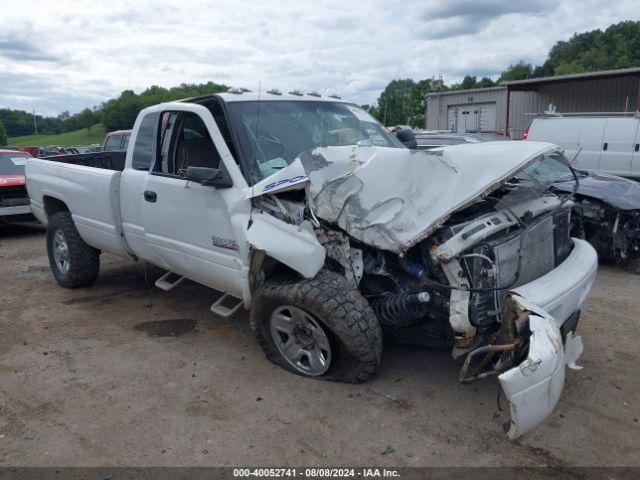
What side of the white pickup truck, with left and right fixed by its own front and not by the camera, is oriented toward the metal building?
left

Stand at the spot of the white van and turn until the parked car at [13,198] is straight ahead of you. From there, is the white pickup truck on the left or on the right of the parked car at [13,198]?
left

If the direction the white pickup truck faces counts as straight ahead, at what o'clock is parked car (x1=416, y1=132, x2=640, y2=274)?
The parked car is roughly at 9 o'clock from the white pickup truck.

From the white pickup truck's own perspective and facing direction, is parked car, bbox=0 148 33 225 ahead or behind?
behind

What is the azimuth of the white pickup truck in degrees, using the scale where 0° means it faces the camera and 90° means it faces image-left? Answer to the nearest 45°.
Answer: approximately 315°

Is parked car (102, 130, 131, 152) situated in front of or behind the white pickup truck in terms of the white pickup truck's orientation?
behind

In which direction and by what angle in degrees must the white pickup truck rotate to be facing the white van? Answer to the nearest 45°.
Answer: approximately 90° to its left
